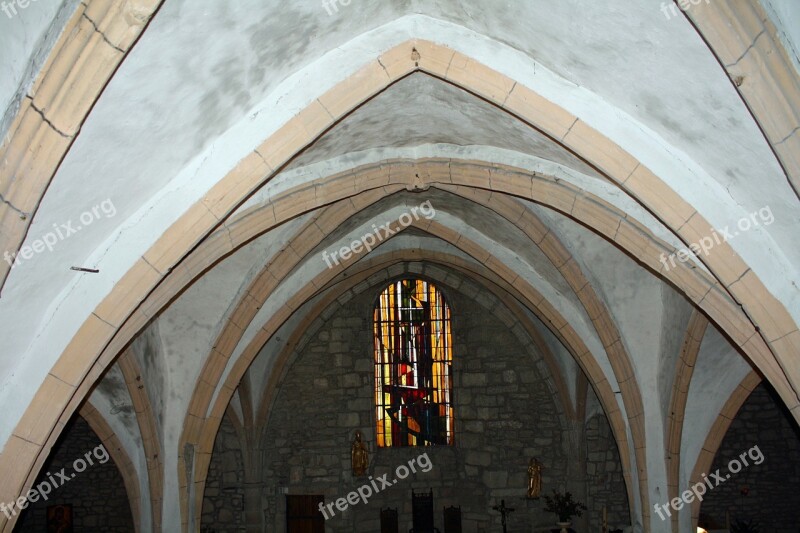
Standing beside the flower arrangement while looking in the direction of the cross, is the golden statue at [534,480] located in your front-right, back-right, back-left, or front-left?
front-right

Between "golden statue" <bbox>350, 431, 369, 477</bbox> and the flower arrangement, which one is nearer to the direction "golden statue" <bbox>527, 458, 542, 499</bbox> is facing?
the flower arrangement

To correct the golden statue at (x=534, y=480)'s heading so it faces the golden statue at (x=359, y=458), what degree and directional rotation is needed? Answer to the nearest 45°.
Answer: approximately 90° to its right

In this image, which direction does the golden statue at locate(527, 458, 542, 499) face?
toward the camera

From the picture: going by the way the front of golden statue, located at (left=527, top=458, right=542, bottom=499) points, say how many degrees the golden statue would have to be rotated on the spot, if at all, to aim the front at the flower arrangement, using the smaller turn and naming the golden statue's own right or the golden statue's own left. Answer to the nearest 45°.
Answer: approximately 45° to the golden statue's own left
